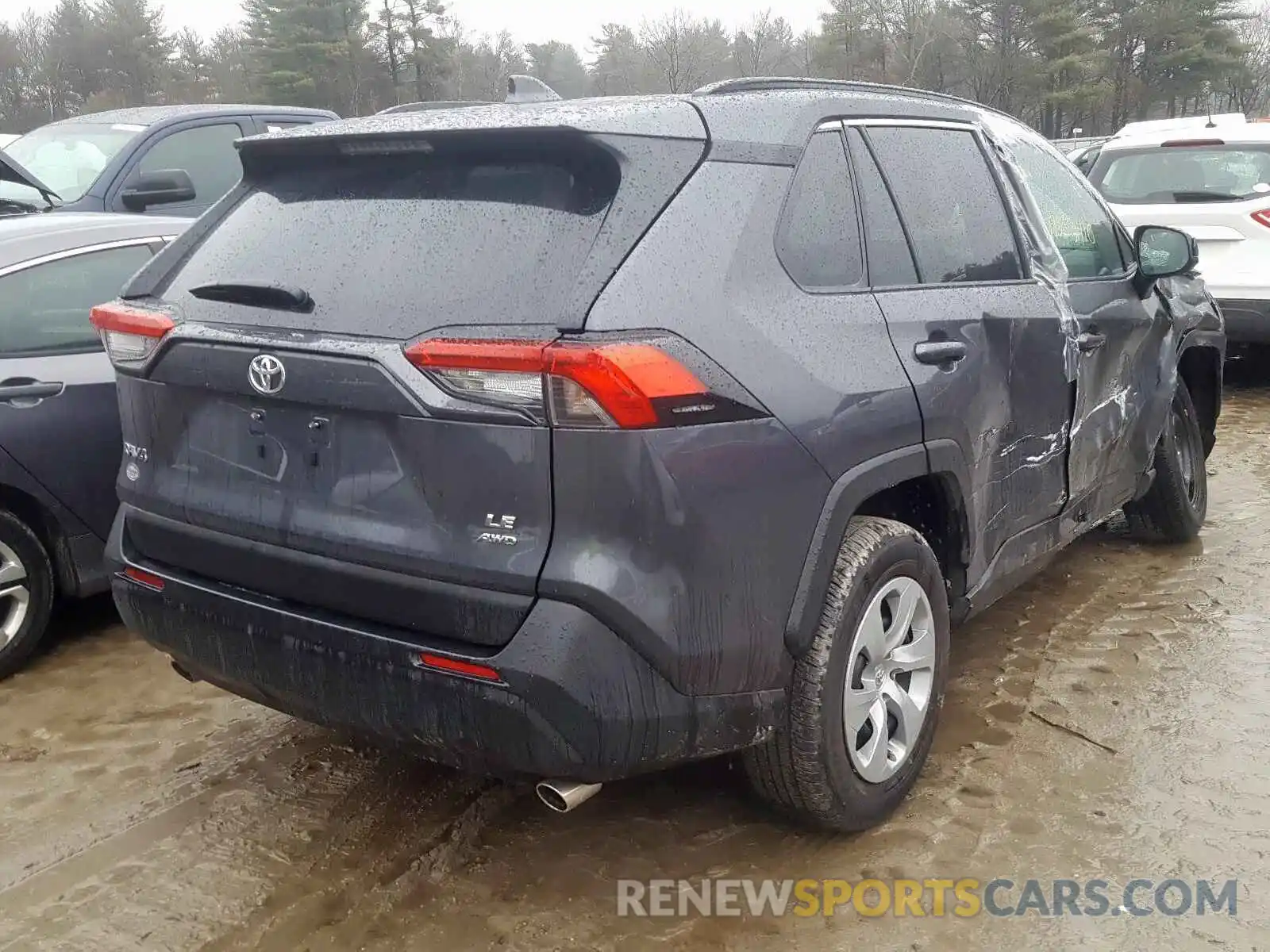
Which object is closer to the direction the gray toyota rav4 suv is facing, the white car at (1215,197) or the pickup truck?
the white car

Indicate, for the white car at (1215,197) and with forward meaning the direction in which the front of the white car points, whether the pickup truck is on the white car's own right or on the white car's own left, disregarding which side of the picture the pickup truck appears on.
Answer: on the white car's own left

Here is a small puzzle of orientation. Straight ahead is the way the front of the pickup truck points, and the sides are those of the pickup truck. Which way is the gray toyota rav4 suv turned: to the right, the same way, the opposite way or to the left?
the opposite way

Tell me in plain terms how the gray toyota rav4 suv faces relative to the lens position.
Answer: facing away from the viewer and to the right of the viewer

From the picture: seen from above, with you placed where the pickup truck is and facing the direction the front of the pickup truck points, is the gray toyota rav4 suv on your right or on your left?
on your left

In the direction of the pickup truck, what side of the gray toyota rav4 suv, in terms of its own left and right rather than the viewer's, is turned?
left

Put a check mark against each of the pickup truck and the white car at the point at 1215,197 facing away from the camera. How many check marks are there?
1

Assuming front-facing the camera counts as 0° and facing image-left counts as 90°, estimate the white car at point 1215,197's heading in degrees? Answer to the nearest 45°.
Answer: approximately 180°

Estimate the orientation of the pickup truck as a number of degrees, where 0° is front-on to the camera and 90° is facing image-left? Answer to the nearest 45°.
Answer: approximately 45°

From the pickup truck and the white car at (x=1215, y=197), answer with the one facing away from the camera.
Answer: the white car

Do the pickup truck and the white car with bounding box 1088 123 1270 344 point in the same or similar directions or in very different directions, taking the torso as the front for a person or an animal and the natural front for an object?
very different directions

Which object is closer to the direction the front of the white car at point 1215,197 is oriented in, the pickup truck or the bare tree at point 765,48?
the bare tree

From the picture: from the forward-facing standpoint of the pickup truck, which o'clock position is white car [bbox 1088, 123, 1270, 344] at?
The white car is roughly at 8 o'clock from the pickup truck.

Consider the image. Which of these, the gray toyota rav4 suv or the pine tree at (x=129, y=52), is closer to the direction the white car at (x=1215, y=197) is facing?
the pine tree
